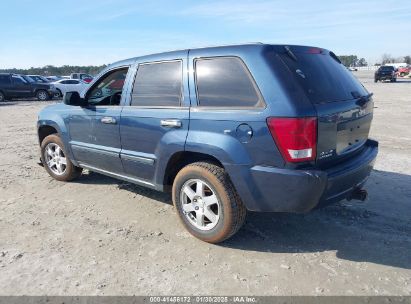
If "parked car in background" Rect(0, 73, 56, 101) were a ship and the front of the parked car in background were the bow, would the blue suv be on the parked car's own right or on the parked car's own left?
on the parked car's own right

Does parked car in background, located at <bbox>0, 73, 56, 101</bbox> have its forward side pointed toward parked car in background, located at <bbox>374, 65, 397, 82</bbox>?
yes

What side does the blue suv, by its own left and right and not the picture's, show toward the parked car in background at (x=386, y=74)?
right

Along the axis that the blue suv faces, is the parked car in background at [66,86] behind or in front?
in front

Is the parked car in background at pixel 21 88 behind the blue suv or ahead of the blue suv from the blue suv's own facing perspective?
ahead

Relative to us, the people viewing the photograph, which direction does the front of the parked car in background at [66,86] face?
facing to the right of the viewer

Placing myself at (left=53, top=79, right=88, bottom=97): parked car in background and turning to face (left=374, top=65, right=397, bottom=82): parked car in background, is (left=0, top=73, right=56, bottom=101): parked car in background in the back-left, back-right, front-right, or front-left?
back-right

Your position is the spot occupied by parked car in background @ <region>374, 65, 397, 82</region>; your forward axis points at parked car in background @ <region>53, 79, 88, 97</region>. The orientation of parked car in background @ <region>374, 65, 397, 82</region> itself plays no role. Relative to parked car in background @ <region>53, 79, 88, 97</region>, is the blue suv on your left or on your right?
left

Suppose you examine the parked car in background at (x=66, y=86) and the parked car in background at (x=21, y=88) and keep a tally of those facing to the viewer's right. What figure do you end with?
2

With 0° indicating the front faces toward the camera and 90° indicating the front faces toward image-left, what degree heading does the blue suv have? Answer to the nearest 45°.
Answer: approximately 135°
